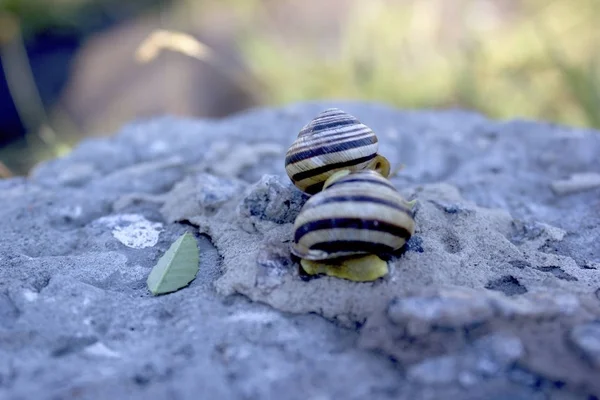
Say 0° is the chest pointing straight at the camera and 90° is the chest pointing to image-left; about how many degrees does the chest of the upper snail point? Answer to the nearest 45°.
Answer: approximately 270°
